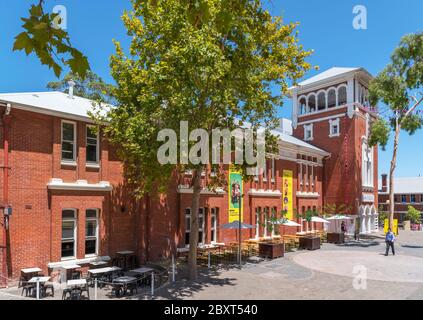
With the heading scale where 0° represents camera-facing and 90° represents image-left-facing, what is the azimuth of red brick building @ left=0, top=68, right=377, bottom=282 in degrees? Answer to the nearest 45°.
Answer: approximately 315°

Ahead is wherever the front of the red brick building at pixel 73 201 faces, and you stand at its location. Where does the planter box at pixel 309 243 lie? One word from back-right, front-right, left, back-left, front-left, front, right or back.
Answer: left

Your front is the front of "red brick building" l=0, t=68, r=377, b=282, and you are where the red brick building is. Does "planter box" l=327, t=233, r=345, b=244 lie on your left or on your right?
on your left

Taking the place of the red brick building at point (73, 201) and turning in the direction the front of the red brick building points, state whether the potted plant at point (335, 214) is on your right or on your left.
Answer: on your left

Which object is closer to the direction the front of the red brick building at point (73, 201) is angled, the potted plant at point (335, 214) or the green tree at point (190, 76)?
the green tree

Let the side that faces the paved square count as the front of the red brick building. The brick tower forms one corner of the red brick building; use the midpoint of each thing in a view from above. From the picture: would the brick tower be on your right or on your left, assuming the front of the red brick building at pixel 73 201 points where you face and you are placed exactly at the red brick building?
on your left
